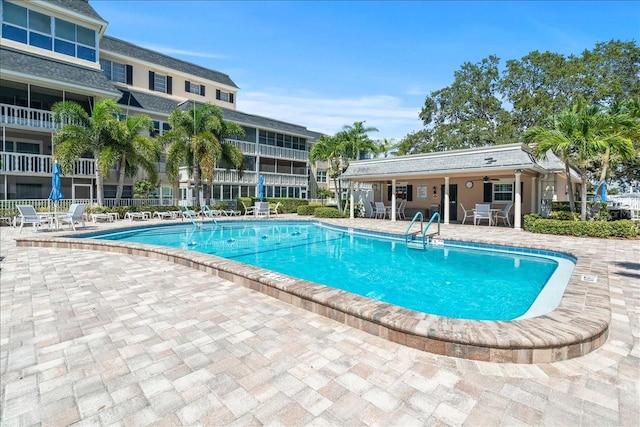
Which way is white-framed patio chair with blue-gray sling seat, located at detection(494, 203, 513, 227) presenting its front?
to the viewer's left

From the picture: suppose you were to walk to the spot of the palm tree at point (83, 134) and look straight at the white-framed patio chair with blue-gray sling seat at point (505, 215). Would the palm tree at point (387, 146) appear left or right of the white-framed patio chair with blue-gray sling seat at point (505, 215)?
left

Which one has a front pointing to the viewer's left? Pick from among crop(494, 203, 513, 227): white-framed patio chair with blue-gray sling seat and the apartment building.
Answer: the white-framed patio chair with blue-gray sling seat

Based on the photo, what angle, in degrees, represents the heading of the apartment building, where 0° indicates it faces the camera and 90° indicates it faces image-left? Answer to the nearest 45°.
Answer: approximately 315°

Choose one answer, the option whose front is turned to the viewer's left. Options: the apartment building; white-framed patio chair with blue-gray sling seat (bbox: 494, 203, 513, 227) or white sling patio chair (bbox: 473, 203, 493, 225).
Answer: white-framed patio chair with blue-gray sling seat (bbox: 494, 203, 513, 227)

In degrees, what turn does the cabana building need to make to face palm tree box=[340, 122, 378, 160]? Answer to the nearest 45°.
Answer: approximately 90° to its right

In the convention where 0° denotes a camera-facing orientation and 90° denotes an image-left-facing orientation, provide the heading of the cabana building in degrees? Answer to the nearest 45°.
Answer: approximately 45°

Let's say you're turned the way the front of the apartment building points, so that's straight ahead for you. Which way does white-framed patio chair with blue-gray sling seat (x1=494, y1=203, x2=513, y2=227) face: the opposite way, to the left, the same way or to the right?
the opposite way

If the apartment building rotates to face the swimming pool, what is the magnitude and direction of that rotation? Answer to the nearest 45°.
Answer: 0° — it already faces it
